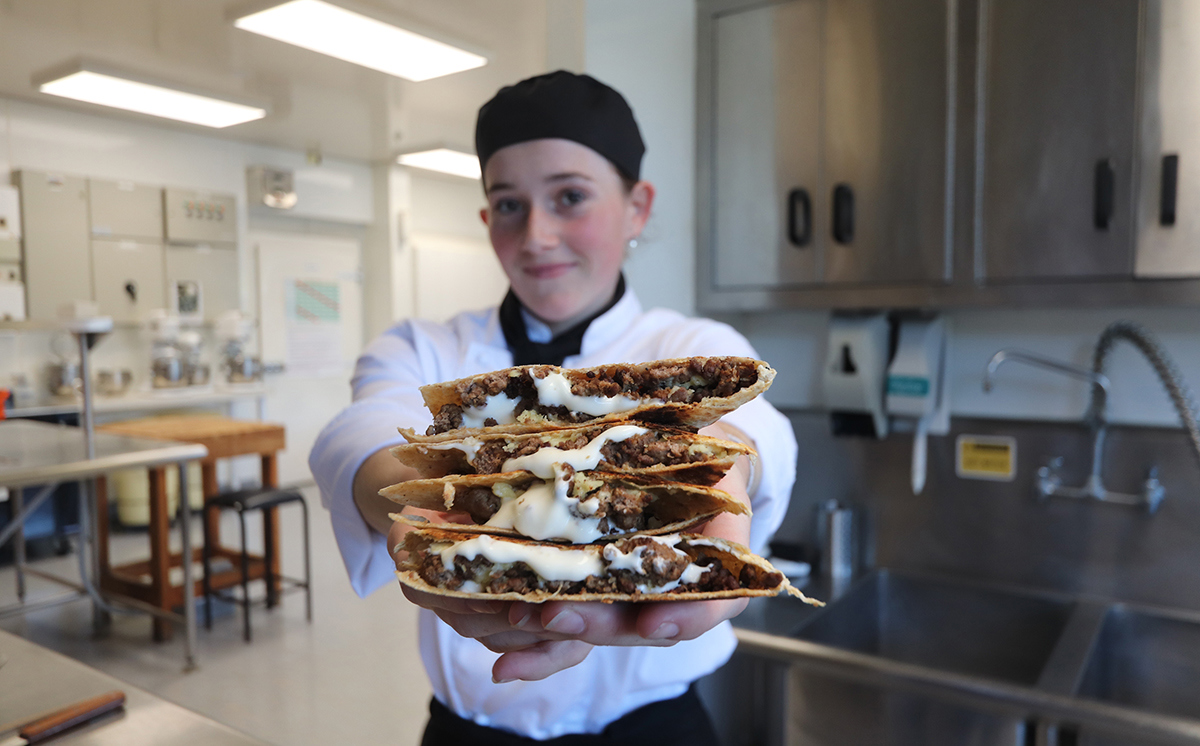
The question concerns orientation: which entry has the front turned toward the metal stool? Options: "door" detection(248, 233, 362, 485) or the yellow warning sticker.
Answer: the door

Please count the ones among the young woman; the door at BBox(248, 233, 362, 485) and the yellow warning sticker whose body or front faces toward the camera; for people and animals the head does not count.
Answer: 3

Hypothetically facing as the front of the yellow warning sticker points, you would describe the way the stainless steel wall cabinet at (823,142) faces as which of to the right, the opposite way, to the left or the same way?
the same way

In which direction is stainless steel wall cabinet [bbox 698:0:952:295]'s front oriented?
toward the camera

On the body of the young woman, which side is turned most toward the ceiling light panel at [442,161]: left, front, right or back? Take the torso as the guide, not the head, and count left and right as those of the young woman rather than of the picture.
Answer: back

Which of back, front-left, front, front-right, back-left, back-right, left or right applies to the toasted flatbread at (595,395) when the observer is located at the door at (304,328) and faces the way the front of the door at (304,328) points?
front

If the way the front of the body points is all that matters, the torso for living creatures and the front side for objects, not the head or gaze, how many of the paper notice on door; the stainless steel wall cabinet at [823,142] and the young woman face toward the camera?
3

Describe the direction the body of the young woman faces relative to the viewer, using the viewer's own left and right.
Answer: facing the viewer

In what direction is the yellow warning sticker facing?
toward the camera

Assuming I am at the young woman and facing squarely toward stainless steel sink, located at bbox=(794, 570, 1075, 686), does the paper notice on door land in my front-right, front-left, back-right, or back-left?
front-left

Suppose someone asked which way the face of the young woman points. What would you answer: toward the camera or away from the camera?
toward the camera

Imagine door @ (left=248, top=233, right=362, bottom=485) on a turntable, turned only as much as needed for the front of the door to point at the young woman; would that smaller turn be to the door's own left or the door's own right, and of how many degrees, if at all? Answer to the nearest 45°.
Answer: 0° — it already faces them

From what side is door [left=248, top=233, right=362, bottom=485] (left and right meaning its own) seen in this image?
front

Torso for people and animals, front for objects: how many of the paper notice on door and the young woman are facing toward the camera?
2

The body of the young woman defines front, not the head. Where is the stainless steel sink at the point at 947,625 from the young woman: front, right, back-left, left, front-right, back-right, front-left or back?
back-left

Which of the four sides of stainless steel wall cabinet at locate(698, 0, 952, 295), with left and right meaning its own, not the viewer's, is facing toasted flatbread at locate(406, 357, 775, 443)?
front

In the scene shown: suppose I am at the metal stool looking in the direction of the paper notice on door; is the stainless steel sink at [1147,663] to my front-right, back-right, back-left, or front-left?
back-right

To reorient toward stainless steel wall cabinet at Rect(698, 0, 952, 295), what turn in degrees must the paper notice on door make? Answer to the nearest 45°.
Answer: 0° — it already faces it
